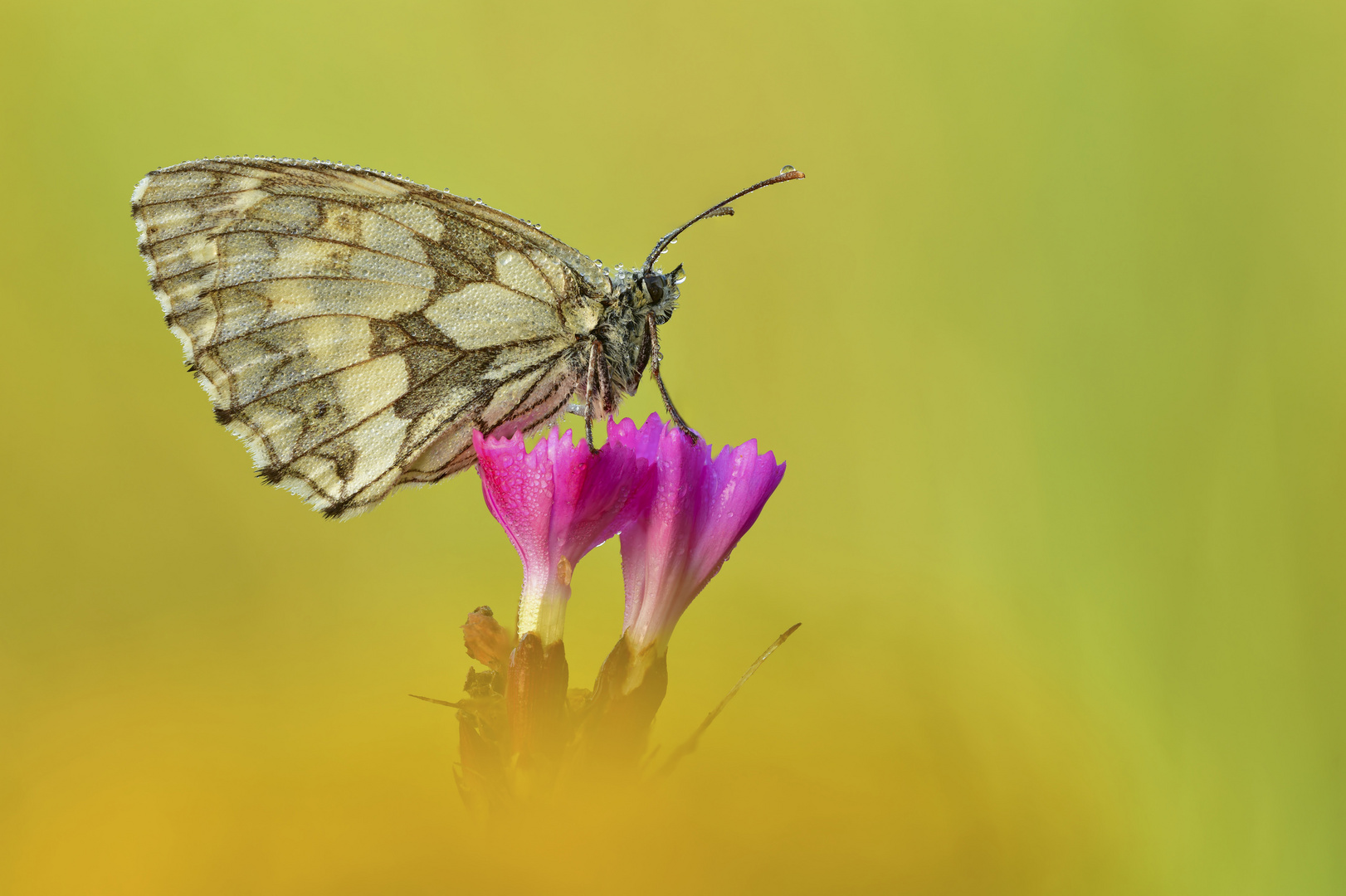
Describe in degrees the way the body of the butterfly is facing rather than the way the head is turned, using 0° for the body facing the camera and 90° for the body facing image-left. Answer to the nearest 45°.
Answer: approximately 270°
